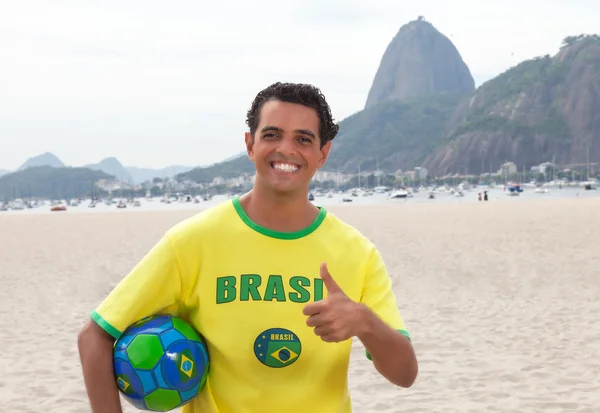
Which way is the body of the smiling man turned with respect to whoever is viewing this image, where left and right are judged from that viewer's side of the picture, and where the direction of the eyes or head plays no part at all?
facing the viewer

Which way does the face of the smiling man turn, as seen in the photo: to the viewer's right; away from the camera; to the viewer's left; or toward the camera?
toward the camera
